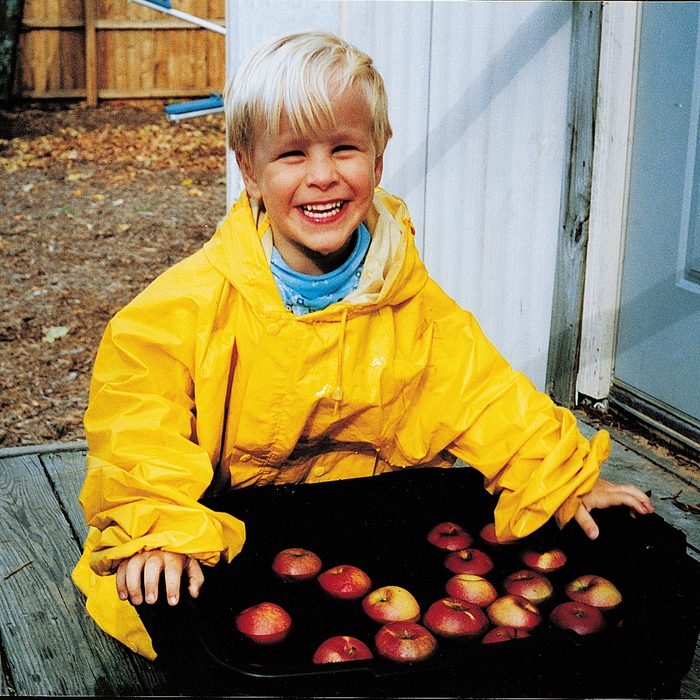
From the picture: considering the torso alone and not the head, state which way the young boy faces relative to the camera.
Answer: toward the camera

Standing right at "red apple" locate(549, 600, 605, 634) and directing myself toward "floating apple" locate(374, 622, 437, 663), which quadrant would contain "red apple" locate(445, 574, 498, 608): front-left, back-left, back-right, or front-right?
front-right

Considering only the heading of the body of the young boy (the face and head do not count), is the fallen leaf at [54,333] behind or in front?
behind

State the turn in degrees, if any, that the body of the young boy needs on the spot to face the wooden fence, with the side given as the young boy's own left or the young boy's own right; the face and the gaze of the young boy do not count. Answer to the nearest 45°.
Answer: approximately 180°

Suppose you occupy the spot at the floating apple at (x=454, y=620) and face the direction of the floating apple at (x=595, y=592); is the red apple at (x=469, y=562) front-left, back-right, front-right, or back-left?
front-left
